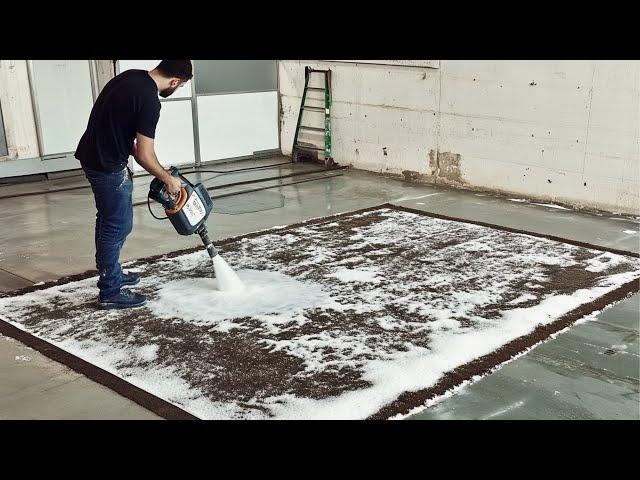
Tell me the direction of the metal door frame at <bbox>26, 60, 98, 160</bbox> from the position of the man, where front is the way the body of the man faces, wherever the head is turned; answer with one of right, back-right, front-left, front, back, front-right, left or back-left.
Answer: left

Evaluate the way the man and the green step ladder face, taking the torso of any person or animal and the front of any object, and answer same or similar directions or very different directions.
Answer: very different directions

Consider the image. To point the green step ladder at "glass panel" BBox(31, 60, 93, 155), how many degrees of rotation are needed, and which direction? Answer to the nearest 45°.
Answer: approximately 45° to its right

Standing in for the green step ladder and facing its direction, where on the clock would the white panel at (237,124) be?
The white panel is roughly at 2 o'clock from the green step ladder.

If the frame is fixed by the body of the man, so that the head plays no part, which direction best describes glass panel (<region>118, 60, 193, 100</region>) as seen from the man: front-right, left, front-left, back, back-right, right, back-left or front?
left

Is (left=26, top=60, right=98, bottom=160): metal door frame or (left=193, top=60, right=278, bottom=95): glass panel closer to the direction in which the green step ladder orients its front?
the metal door frame

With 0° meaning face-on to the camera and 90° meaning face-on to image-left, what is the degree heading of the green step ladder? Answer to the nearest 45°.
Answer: approximately 45°

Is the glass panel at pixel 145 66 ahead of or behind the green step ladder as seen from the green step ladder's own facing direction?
ahead

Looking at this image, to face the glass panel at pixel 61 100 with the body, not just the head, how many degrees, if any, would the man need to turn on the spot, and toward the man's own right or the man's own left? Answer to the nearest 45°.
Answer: approximately 90° to the man's own left

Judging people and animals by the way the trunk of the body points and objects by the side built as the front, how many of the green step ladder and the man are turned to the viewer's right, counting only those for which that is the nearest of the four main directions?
1

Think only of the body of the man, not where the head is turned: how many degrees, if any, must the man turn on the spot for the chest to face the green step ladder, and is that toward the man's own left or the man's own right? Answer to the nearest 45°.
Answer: approximately 45° to the man's own left

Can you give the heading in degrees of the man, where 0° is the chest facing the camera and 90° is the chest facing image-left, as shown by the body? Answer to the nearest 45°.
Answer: approximately 270°
